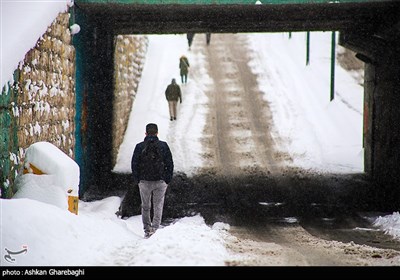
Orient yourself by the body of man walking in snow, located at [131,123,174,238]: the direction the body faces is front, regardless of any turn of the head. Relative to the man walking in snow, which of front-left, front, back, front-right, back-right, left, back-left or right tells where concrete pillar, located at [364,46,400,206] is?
front-right

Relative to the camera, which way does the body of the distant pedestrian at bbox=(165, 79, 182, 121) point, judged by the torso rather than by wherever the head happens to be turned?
away from the camera

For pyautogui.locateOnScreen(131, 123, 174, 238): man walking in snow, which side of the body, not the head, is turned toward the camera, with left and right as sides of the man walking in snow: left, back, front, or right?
back

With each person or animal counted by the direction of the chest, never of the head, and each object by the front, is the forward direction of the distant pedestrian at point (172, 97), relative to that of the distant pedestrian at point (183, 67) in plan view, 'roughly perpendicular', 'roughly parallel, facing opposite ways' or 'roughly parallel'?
roughly parallel

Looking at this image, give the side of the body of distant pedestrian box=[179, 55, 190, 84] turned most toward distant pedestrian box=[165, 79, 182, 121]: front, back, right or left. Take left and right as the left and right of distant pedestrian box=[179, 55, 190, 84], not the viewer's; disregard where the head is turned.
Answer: back

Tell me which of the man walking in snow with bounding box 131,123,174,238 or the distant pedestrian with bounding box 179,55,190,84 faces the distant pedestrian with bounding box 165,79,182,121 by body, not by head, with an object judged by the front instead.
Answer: the man walking in snow

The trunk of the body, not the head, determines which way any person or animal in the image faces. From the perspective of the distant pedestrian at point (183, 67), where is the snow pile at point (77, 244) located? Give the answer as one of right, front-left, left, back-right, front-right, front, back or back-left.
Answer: back

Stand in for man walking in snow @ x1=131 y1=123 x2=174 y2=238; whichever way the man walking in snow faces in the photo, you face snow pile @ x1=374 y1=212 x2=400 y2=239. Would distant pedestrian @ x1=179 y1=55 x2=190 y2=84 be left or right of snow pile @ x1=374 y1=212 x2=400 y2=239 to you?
left

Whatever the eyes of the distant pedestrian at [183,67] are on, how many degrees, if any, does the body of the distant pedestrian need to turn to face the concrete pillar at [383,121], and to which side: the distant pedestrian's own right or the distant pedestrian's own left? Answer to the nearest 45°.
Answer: approximately 135° to the distant pedestrian's own right

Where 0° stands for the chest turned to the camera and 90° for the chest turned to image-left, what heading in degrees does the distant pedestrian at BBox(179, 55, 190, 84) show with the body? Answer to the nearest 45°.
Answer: approximately 180°

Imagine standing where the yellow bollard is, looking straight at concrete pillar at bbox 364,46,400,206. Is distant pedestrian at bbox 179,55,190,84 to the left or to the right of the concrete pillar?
left

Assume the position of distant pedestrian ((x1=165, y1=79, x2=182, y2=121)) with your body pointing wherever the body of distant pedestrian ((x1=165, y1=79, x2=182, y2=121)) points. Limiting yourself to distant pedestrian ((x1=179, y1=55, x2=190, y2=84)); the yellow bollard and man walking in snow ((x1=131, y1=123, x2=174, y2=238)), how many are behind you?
2

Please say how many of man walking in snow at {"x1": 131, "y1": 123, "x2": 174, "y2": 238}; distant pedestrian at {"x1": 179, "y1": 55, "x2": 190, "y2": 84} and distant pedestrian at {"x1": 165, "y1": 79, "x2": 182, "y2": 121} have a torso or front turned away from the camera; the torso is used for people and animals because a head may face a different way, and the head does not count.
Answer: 3

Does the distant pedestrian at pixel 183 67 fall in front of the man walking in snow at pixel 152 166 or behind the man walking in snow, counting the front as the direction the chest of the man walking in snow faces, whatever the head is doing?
in front

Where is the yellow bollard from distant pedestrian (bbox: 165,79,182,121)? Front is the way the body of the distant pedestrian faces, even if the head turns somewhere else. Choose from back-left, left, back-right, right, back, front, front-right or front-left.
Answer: back

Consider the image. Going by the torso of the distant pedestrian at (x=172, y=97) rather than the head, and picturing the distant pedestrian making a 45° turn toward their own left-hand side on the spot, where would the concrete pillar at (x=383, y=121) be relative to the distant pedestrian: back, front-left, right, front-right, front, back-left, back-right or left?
back
